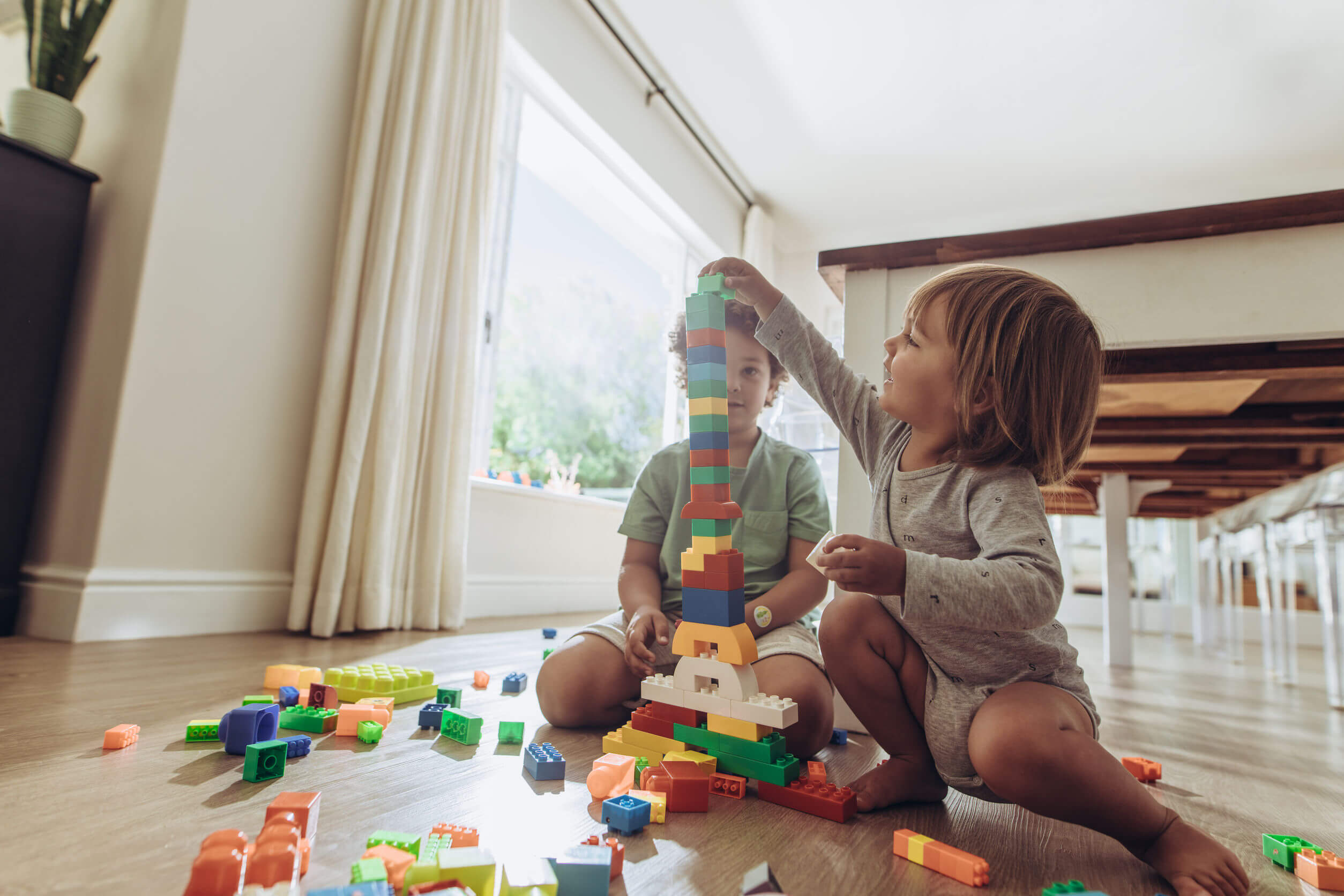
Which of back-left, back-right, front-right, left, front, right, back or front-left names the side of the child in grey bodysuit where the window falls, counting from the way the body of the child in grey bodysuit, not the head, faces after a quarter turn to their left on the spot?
back

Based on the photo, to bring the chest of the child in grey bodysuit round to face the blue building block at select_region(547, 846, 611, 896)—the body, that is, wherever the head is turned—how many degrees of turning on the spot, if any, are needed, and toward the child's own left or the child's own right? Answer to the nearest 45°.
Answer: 0° — they already face it

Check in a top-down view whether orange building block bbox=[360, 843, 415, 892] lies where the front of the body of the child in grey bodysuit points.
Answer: yes

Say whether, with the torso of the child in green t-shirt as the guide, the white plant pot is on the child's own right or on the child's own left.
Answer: on the child's own right

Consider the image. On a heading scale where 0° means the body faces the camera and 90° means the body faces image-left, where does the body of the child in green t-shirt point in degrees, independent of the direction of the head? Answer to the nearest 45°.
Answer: approximately 0°

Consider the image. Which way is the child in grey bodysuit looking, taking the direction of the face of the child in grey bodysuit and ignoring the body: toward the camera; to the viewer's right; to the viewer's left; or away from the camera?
to the viewer's left

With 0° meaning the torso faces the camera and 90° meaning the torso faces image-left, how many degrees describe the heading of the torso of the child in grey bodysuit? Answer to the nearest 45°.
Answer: approximately 45°

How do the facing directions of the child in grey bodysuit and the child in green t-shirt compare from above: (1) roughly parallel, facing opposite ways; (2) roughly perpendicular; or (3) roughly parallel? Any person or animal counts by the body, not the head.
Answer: roughly perpendicular

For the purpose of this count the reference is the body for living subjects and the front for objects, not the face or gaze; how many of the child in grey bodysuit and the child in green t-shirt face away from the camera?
0
